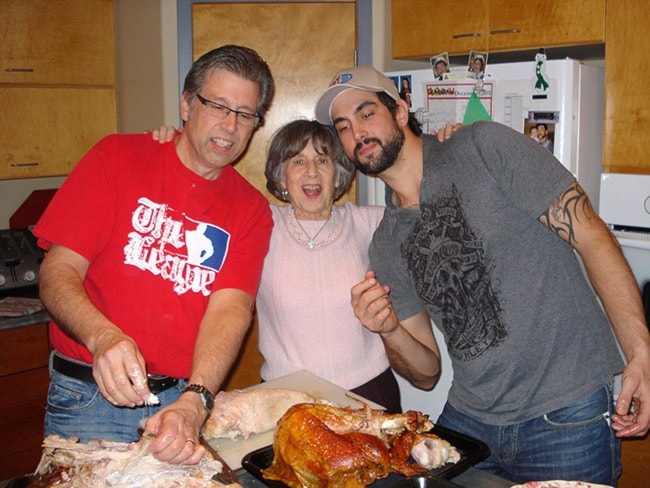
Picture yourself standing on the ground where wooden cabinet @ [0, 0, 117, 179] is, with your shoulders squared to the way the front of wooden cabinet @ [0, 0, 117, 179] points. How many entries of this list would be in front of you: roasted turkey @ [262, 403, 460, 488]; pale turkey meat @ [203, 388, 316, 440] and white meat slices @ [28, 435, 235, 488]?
3

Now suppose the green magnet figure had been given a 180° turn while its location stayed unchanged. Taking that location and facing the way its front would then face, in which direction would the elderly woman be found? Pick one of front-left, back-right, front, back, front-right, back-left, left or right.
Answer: back-left

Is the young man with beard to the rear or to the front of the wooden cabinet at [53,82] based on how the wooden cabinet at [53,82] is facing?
to the front

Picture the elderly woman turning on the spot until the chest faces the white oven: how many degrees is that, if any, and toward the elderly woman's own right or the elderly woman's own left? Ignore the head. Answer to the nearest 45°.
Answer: approximately 90° to the elderly woman's own left

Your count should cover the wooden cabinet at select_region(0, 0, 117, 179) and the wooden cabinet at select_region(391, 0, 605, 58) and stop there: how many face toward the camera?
2

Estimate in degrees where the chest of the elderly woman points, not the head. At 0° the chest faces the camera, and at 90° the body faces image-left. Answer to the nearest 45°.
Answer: approximately 0°

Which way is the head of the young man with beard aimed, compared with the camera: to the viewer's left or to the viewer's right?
to the viewer's left

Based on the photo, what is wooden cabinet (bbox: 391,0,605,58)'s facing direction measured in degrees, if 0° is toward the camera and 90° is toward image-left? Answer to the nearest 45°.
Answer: approximately 0°
